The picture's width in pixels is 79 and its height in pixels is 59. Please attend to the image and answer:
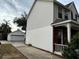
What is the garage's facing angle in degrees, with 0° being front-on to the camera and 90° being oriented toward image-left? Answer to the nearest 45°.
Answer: approximately 0°

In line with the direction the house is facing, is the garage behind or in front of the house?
behind

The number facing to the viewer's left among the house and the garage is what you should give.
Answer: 0

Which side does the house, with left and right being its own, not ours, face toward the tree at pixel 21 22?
back

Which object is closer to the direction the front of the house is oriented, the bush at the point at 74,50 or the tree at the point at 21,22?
the bush

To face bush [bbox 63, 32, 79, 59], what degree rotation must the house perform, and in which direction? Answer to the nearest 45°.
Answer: approximately 45° to its right

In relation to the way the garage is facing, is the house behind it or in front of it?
in front
